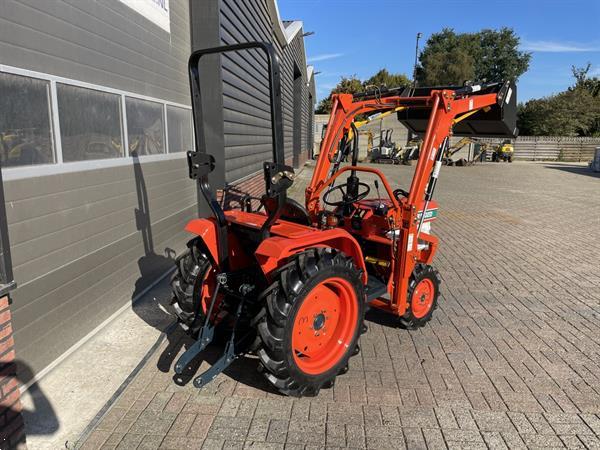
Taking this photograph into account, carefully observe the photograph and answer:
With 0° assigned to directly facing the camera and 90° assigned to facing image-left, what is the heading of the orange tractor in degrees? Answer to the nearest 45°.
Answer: approximately 225°

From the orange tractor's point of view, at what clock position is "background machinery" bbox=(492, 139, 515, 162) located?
The background machinery is roughly at 11 o'clock from the orange tractor.

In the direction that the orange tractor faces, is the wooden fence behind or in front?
in front

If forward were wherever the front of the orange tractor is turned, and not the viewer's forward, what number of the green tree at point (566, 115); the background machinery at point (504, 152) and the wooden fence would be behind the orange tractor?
0

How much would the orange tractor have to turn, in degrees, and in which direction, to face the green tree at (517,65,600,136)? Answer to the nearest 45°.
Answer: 0° — it already faces it
